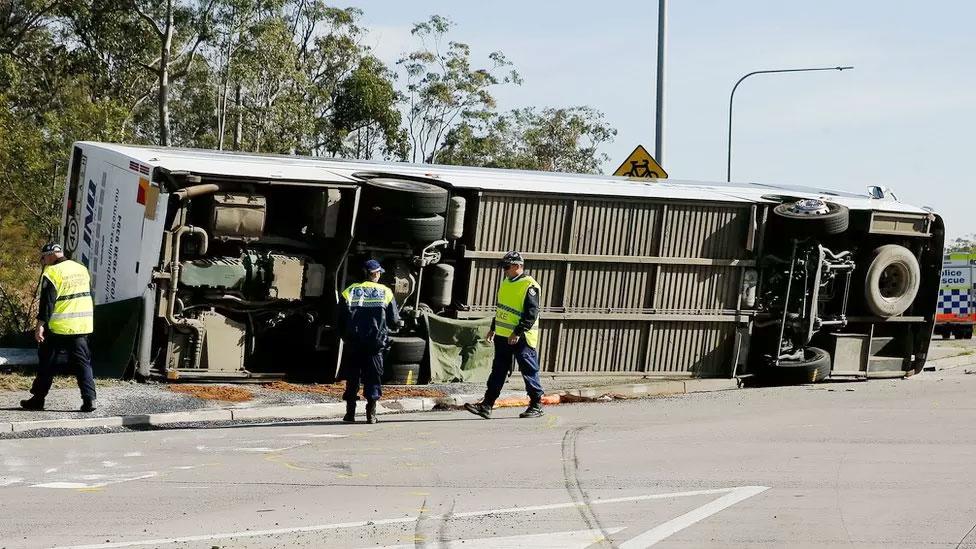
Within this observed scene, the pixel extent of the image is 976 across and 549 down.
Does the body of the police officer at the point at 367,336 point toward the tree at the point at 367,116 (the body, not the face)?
yes

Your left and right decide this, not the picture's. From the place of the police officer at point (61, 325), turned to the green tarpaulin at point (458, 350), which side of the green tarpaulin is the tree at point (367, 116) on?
left

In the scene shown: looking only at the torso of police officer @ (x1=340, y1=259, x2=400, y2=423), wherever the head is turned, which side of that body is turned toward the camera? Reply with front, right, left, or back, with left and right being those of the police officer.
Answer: back

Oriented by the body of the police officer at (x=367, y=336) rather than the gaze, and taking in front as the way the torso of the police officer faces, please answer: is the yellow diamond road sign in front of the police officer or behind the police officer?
in front

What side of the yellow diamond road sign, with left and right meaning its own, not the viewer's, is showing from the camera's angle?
front

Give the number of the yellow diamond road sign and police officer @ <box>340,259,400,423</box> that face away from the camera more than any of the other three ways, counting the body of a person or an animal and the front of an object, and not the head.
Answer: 1

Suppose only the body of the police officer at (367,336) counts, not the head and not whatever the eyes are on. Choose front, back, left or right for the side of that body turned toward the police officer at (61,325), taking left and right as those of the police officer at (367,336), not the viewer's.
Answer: left

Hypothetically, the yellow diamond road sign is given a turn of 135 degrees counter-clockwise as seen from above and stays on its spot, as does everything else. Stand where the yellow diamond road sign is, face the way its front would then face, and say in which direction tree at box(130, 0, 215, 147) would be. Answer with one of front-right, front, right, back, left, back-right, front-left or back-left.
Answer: left

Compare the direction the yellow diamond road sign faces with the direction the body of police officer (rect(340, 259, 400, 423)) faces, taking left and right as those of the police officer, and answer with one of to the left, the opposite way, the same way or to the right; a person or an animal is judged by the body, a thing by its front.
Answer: the opposite way
